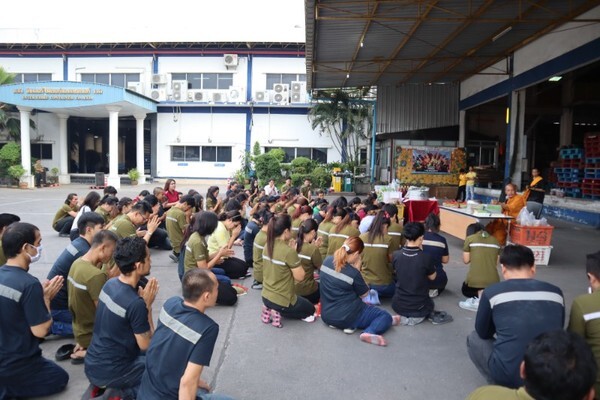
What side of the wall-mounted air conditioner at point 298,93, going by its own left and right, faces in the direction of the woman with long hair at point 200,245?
front

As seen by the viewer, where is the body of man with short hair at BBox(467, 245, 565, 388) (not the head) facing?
away from the camera

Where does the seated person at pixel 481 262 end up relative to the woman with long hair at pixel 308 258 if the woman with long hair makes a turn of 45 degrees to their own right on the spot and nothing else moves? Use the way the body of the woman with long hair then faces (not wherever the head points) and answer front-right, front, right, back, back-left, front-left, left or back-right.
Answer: front

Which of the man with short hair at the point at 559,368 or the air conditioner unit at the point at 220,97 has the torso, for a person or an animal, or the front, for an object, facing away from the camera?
the man with short hair

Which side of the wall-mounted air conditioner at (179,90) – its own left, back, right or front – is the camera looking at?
front

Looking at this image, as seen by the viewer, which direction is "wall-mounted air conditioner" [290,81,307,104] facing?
toward the camera

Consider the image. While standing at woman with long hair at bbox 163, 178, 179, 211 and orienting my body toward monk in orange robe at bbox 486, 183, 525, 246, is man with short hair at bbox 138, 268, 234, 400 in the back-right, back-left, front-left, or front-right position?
front-right

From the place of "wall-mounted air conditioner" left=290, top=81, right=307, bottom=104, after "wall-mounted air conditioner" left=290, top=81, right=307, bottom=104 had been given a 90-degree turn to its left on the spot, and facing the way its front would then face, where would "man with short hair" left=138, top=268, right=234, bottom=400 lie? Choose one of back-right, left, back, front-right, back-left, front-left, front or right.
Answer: right

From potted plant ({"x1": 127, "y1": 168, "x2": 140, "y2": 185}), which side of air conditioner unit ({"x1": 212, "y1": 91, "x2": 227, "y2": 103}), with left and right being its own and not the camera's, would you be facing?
right

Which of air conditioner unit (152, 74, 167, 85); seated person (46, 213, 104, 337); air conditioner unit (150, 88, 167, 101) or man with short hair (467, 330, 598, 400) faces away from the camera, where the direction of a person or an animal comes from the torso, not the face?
the man with short hair

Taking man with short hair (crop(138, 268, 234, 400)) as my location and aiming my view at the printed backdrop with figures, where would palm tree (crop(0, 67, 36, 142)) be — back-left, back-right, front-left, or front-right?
front-left

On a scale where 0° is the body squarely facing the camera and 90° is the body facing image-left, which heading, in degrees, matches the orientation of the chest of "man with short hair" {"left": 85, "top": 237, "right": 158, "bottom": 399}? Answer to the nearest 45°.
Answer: approximately 225°

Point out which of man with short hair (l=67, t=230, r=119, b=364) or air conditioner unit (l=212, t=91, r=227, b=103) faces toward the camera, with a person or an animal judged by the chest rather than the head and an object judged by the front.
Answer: the air conditioner unit

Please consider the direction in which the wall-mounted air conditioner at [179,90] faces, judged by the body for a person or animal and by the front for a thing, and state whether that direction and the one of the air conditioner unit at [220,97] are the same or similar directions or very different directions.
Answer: same or similar directions

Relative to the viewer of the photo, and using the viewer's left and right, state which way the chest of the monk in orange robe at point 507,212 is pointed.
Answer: facing the viewer and to the left of the viewer

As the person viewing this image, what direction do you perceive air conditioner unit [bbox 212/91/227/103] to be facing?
facing the viewer

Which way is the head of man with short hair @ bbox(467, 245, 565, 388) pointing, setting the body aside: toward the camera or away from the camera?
away from the camera

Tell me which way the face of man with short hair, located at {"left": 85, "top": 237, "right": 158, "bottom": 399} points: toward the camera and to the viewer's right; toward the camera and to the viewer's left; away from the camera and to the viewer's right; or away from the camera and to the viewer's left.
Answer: away from the camera and to the viewer's right

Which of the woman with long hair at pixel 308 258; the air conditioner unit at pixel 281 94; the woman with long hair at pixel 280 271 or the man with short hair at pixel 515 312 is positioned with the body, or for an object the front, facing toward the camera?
the air conditioner unit

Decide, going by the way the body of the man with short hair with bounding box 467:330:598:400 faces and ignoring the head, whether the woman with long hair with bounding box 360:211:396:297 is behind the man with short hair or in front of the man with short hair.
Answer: in front

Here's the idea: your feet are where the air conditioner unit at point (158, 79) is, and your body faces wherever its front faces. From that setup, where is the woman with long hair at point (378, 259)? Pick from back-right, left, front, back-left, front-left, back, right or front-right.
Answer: front

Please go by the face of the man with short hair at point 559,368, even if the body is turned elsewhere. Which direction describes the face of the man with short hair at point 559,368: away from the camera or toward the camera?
away from the camera

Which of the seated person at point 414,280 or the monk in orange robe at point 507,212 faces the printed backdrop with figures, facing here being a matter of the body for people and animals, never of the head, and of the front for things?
the seated person

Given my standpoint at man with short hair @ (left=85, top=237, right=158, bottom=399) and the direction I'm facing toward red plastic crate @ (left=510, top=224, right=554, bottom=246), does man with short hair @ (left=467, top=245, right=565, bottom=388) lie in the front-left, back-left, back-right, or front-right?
front-right
